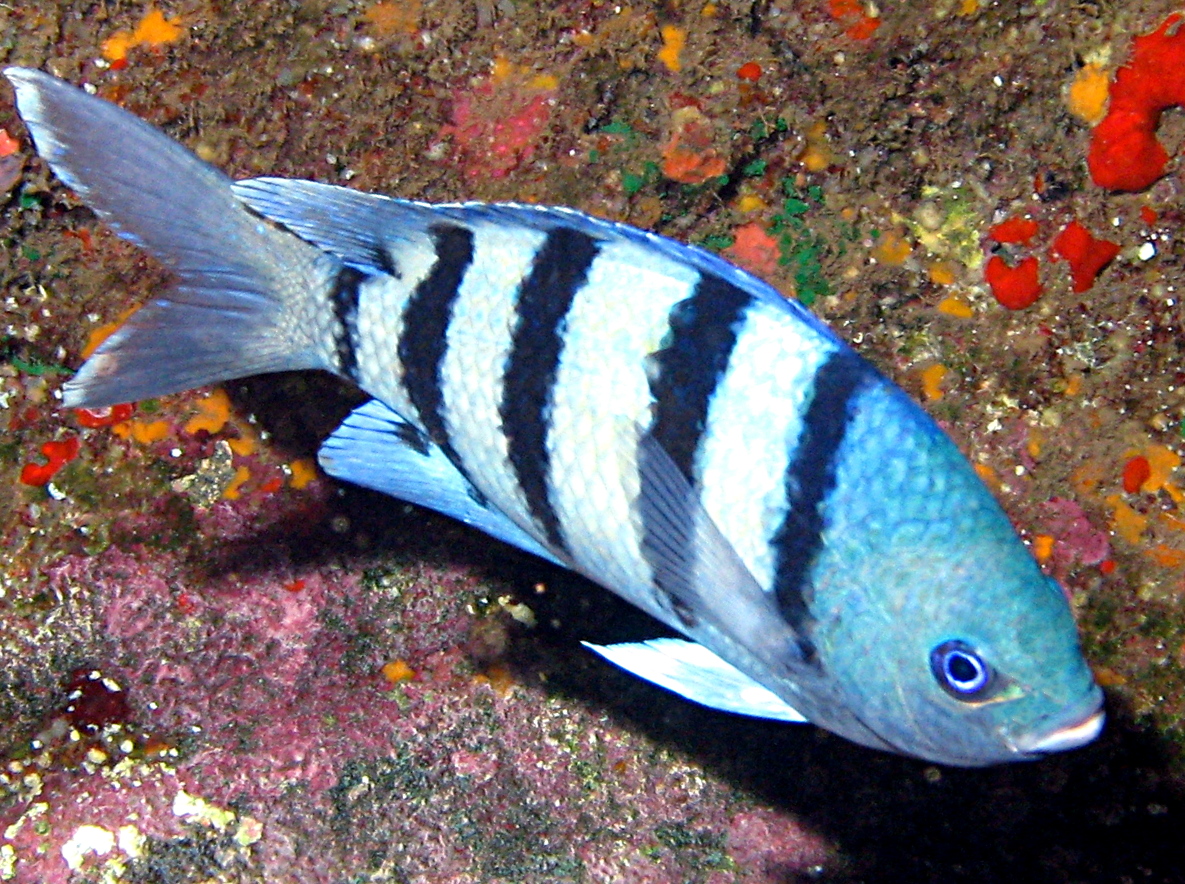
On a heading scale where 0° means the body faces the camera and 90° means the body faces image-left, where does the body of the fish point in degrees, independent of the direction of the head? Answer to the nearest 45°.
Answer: approximately 270°
